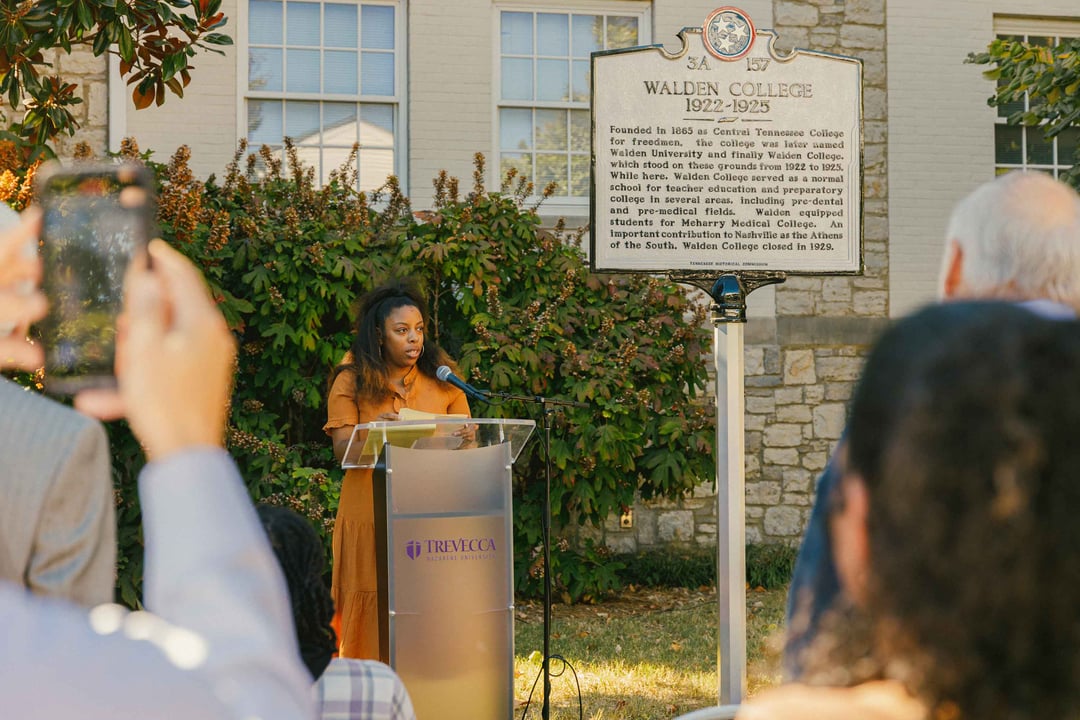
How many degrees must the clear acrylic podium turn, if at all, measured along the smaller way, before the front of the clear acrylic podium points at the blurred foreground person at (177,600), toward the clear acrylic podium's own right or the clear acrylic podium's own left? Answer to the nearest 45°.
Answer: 0° — it already faces them

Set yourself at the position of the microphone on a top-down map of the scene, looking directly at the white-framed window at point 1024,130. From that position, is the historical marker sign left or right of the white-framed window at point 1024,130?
right

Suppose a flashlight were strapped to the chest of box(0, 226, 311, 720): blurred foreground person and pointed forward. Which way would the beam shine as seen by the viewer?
away from the camera

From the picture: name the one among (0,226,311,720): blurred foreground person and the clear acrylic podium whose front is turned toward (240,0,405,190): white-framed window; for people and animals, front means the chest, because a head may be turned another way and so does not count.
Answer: the blurred foreground person

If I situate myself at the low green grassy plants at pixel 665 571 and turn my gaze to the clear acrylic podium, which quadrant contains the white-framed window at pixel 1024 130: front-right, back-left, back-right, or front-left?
back-left

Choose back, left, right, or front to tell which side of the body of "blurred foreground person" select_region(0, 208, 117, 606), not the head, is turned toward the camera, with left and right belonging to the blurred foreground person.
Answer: back

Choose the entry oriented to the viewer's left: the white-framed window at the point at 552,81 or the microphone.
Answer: the microphone

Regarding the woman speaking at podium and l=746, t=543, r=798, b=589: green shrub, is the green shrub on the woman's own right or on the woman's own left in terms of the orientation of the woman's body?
on the woman's own left

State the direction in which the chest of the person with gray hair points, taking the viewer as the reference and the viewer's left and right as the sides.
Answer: facing away from the viewer and to the left of the viewer

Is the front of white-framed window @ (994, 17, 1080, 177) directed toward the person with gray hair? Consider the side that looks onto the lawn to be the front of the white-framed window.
yes
